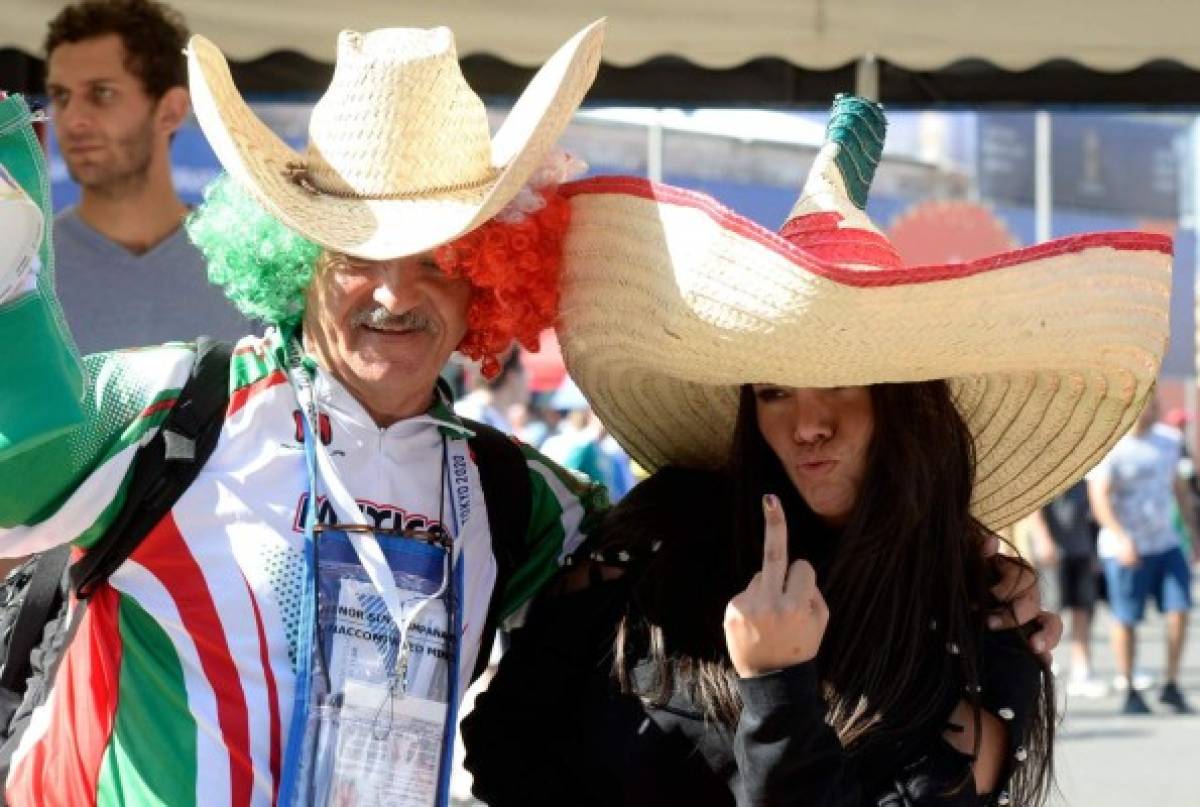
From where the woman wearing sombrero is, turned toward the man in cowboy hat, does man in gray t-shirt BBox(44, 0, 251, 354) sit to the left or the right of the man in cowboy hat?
right

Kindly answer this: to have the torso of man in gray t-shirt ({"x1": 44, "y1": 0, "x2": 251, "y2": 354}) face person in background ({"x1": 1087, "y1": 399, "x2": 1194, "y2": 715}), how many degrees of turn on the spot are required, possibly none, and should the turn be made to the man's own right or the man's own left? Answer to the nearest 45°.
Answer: approximately 180°

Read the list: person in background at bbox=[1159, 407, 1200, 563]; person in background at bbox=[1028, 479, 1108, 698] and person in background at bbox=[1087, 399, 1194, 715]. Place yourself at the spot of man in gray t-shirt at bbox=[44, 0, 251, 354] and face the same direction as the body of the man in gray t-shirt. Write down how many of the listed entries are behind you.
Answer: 3

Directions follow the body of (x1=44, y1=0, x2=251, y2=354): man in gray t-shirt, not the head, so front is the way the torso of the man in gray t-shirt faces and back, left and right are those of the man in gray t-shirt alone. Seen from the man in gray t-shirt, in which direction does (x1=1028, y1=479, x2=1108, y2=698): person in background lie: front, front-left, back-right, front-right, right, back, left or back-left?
back

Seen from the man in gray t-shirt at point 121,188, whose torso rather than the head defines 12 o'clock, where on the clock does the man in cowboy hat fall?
The man in cowboy hat is roughly at 10 o'clock from the man in gray t-shirt.

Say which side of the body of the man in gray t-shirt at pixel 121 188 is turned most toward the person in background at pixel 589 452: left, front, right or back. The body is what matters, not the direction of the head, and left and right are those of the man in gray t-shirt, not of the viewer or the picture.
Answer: back

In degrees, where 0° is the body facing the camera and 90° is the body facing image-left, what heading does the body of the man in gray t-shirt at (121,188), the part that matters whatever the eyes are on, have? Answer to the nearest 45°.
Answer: approximately 45°

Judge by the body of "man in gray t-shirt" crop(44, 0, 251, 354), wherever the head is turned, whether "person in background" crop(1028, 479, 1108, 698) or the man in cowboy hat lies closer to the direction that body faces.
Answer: the man in cowboy hat

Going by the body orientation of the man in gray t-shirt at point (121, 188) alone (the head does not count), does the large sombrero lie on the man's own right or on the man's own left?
on the man's own left
